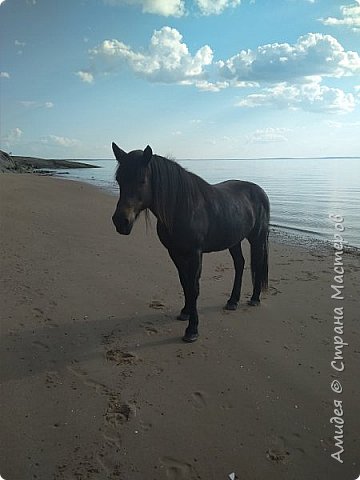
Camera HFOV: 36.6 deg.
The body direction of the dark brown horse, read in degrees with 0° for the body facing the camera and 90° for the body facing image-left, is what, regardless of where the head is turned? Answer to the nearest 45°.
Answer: approximately 45°
